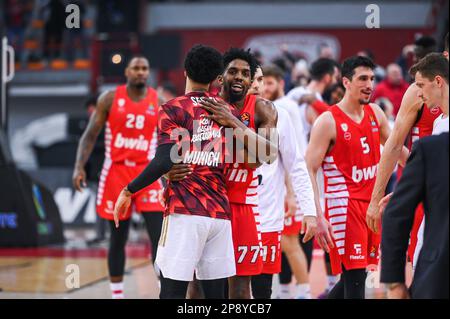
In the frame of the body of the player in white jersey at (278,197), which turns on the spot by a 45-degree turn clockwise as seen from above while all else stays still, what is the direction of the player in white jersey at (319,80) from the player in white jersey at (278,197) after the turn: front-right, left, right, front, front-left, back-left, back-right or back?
right

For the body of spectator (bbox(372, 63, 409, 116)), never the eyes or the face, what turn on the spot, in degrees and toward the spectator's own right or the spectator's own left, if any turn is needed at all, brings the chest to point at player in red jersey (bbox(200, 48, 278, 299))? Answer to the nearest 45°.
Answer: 0° — they already face them

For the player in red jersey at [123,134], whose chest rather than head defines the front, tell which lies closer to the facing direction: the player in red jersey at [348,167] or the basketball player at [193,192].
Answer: the basketball player

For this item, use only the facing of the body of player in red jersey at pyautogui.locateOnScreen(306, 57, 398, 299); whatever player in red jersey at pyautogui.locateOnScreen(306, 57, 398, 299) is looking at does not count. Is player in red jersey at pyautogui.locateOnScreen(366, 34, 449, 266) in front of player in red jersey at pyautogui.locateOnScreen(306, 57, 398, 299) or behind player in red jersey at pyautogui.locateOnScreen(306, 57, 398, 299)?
in front

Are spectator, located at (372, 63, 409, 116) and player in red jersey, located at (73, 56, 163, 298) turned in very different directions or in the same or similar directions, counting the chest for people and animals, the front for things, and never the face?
same or similar directions

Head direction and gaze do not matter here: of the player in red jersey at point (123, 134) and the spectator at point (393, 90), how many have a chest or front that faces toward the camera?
2

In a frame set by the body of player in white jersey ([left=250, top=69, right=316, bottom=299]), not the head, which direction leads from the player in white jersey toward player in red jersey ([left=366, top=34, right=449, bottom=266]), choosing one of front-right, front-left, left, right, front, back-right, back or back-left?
left

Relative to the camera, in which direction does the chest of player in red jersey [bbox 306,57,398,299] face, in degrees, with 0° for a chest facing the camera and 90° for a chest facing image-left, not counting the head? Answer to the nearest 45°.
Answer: approximately 315°

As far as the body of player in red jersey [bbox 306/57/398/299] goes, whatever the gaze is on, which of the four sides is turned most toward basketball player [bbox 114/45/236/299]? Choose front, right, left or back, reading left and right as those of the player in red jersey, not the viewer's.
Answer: right

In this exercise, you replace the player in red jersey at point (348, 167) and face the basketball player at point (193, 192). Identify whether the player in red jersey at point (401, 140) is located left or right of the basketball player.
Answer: left

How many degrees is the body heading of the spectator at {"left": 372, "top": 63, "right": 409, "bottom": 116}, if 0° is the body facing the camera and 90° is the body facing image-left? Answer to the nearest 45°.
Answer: approximately 0°

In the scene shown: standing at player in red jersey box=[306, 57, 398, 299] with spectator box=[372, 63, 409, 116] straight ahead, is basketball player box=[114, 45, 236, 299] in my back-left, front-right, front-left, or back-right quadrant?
back-left

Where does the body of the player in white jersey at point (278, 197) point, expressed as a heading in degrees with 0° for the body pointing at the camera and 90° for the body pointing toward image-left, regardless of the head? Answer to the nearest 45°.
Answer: approximately 45°

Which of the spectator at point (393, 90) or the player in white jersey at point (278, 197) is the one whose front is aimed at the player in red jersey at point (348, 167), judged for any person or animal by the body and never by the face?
the spectator

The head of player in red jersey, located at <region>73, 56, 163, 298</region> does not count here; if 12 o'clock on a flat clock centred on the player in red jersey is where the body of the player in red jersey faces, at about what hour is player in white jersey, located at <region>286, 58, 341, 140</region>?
The player in white jersey is roughly at 8 o'clock from the player in red jersey.

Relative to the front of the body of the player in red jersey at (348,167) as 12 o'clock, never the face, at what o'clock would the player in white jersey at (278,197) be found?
The player in white jersey is roughly at 4 o'clock from the player in red jersey.

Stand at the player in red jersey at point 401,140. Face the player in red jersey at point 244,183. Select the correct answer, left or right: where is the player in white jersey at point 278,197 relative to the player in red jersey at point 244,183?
right

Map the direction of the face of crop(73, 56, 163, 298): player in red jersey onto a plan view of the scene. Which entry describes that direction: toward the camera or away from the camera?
toward the camera

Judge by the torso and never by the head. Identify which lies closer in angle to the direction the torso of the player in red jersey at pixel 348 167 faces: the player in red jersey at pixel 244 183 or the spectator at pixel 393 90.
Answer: the player in red jersey

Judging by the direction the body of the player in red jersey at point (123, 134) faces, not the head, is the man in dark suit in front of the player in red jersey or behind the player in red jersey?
in front
